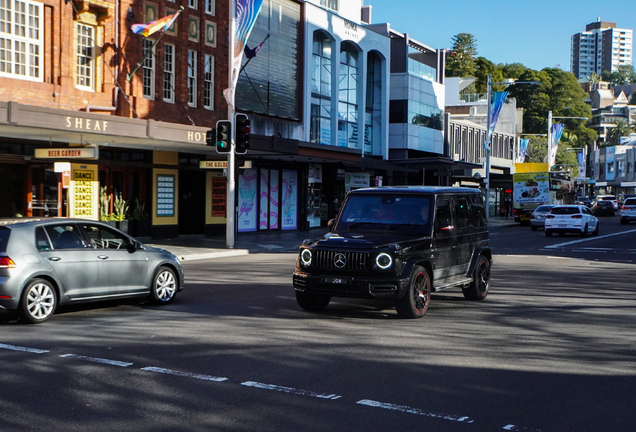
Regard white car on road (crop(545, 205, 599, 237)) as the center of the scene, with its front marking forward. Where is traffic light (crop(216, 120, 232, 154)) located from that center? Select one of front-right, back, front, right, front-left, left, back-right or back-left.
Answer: back

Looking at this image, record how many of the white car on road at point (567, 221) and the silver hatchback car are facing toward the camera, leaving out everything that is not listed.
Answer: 0

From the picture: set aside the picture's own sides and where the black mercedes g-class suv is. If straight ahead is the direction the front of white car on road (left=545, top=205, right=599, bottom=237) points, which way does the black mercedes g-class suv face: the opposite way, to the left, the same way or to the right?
the opposite way

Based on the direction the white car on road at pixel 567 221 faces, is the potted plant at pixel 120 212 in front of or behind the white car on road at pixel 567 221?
behind

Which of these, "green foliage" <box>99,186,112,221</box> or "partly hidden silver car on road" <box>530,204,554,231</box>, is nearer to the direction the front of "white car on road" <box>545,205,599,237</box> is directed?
the partly hidden silver car on road

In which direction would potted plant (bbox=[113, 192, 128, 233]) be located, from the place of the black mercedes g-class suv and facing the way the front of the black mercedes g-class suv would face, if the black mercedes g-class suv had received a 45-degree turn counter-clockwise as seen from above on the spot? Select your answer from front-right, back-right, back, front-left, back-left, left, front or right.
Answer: back-right

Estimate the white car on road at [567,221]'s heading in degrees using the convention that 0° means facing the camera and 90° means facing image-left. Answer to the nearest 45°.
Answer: approximately 225°

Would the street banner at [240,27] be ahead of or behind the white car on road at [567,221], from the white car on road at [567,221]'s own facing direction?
behind

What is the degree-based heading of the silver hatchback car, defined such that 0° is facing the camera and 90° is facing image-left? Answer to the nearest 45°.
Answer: approximately 225°

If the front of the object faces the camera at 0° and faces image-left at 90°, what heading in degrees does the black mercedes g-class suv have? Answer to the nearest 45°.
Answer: approximately 45°

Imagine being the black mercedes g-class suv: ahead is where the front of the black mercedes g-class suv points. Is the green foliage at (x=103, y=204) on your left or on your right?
on your right

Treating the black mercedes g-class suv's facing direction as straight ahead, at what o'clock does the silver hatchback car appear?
The silver hatchback car is roughly at 1 o'clock from the black mercedes g-class suv.

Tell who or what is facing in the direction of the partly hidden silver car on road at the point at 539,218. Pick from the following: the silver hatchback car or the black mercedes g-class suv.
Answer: the silver hatchback car
